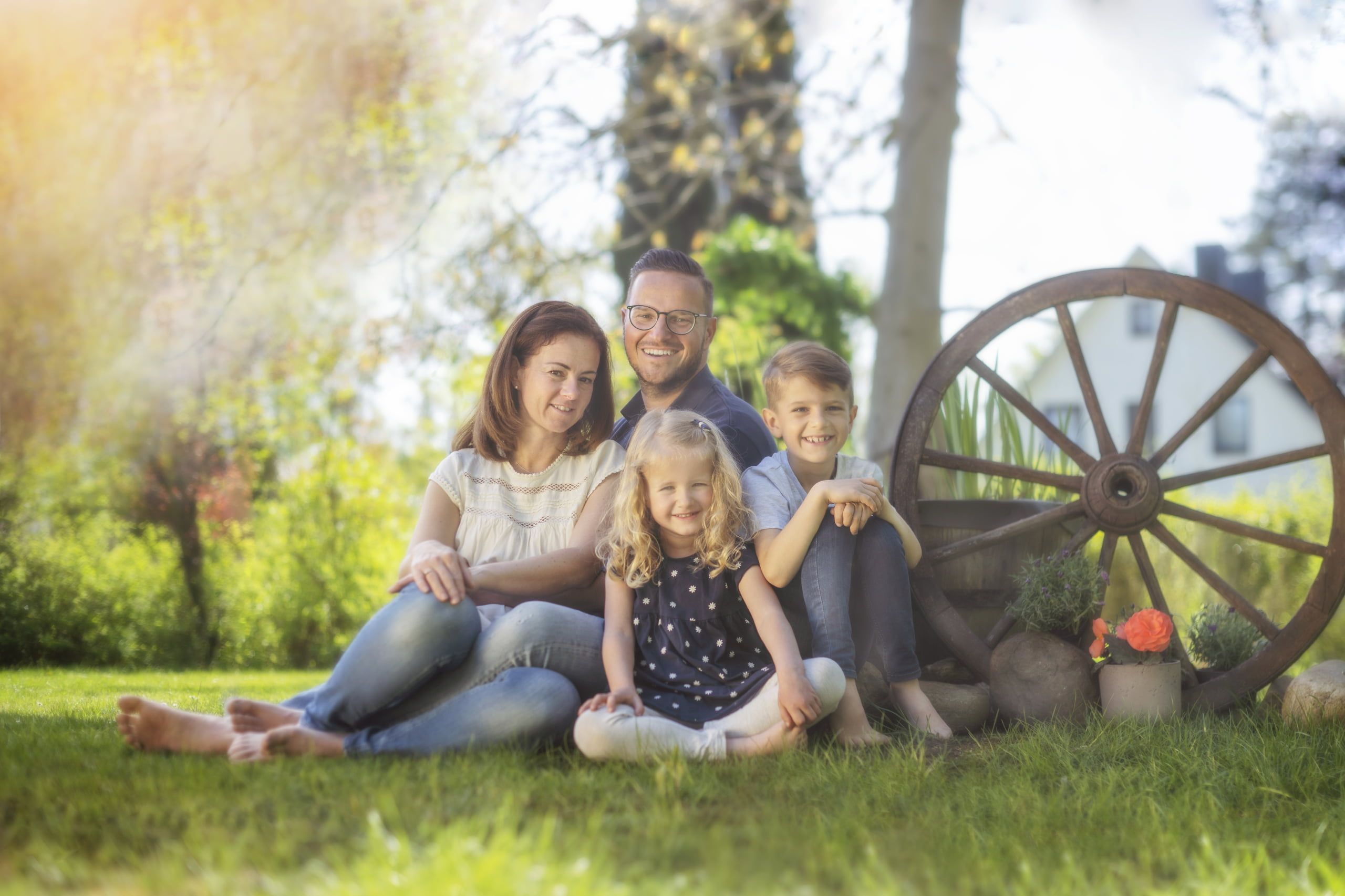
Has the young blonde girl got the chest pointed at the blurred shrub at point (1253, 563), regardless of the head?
no

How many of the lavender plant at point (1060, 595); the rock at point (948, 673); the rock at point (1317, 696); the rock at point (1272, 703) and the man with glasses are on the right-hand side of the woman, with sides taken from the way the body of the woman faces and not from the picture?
0

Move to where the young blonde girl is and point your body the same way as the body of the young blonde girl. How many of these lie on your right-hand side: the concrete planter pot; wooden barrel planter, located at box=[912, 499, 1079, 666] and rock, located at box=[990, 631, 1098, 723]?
0

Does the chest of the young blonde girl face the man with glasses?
no

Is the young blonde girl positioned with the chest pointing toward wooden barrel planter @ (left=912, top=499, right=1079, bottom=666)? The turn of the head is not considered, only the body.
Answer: no

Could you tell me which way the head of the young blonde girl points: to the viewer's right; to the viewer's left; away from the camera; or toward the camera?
toward the camera

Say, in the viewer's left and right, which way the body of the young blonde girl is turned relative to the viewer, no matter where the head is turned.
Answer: facing the viewer

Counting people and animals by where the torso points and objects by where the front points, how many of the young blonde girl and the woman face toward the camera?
2

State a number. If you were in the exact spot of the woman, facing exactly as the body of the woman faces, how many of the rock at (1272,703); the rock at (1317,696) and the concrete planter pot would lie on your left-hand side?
3

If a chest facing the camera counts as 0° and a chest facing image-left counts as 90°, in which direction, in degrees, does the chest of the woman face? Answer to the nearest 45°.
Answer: approximately 0°

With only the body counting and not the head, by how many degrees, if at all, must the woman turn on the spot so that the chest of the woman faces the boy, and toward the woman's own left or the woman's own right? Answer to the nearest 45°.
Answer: approximately 90° to the woman's own left

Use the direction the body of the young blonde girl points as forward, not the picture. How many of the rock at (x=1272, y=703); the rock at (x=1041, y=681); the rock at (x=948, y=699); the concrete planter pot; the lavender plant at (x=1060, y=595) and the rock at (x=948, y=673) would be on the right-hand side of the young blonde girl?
0

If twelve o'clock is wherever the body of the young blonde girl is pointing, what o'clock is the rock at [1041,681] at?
The rock is roughly at 8 o'clock from the young blonde girl.

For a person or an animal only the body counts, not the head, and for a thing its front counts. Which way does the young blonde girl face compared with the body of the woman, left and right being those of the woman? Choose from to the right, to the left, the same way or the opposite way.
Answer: the same way
